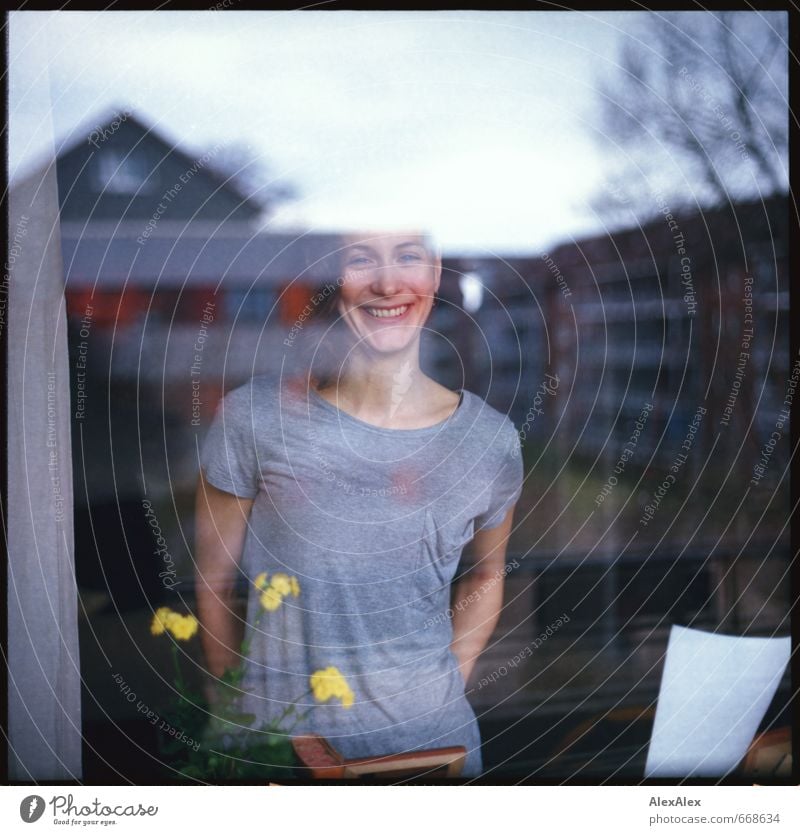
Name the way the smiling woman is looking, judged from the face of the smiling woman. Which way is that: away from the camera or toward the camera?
toward the camera

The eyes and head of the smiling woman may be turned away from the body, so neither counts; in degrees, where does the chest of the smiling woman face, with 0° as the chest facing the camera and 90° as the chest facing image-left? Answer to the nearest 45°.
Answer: approximately 0°
